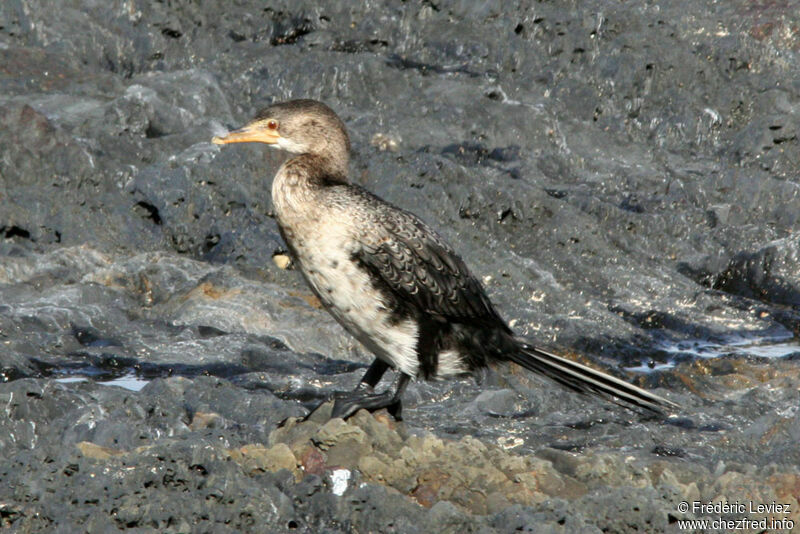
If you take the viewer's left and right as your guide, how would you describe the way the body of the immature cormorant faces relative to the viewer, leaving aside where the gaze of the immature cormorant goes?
facing to the left of the viewer

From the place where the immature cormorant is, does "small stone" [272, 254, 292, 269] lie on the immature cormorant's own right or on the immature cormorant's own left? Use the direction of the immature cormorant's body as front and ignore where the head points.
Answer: on the immature cormorant's own right

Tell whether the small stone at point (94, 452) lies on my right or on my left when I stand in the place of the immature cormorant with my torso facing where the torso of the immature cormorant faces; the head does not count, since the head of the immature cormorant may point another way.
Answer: on my left
